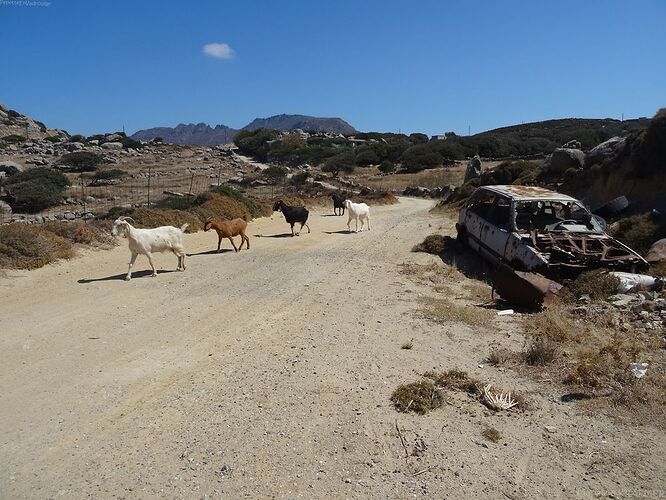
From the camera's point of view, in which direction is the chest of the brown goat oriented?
to the viewer's left

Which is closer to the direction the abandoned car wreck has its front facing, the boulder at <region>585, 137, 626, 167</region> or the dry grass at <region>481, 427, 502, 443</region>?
the dry grass

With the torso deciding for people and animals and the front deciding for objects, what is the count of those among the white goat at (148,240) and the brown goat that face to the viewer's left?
2

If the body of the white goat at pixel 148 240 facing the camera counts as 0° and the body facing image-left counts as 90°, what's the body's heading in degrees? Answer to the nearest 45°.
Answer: approximately 90°

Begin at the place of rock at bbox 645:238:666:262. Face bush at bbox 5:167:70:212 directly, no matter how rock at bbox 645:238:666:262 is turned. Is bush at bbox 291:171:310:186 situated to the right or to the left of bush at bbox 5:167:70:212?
right

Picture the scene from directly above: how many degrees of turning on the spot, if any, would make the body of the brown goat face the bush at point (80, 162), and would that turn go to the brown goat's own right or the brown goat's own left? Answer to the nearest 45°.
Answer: approximately 90° to the brown goat's own right

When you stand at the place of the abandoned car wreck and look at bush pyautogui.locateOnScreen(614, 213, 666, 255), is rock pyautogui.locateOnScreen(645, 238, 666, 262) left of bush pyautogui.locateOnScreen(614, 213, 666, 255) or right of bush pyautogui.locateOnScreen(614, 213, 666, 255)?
right

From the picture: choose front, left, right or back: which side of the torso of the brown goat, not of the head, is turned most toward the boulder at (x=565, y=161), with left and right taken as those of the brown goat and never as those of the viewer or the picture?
back

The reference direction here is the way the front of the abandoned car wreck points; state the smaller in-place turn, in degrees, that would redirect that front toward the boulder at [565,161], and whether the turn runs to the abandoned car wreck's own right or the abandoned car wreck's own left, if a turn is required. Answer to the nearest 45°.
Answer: approximately 135° to the abandoned car wreck's own left

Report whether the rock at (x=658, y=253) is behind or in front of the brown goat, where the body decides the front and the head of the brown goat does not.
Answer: behind

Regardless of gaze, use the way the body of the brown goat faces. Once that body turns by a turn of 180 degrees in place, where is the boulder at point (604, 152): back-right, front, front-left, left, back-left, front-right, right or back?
front

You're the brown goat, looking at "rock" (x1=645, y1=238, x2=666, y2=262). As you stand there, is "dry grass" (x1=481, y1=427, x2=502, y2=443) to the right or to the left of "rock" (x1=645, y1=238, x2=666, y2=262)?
right
